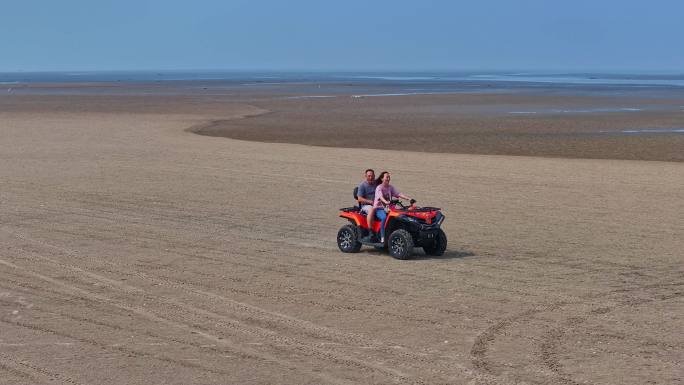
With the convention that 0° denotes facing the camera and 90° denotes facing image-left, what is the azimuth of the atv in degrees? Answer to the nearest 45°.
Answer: approximately 315°

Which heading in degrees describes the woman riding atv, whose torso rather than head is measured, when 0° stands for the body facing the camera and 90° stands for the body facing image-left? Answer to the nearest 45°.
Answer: approximately 315°
